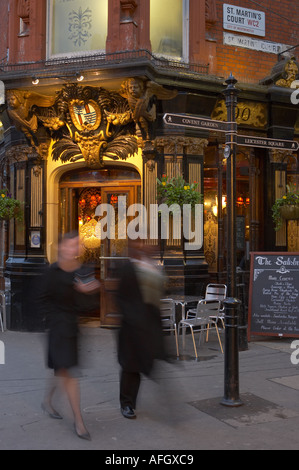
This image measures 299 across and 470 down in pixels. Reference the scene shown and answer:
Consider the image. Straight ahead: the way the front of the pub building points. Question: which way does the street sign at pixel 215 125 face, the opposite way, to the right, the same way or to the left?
the same way

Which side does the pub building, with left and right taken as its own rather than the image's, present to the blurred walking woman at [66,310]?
front

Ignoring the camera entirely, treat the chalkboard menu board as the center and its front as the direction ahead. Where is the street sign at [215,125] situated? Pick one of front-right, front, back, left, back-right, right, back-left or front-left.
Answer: front

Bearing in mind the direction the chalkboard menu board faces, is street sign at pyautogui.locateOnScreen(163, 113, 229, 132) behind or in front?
in front

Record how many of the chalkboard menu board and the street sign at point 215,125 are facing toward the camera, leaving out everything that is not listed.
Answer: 2

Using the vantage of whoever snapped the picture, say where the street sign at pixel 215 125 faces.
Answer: facing the viewer

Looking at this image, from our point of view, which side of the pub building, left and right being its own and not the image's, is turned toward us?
front

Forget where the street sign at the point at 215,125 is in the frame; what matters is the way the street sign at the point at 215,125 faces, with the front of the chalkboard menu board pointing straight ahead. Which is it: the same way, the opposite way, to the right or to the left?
the same way

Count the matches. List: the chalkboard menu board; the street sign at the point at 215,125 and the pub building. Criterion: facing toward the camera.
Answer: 3

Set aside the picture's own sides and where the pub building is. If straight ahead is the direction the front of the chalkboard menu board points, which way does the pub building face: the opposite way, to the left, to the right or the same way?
the same way

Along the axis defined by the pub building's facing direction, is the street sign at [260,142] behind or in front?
in front
